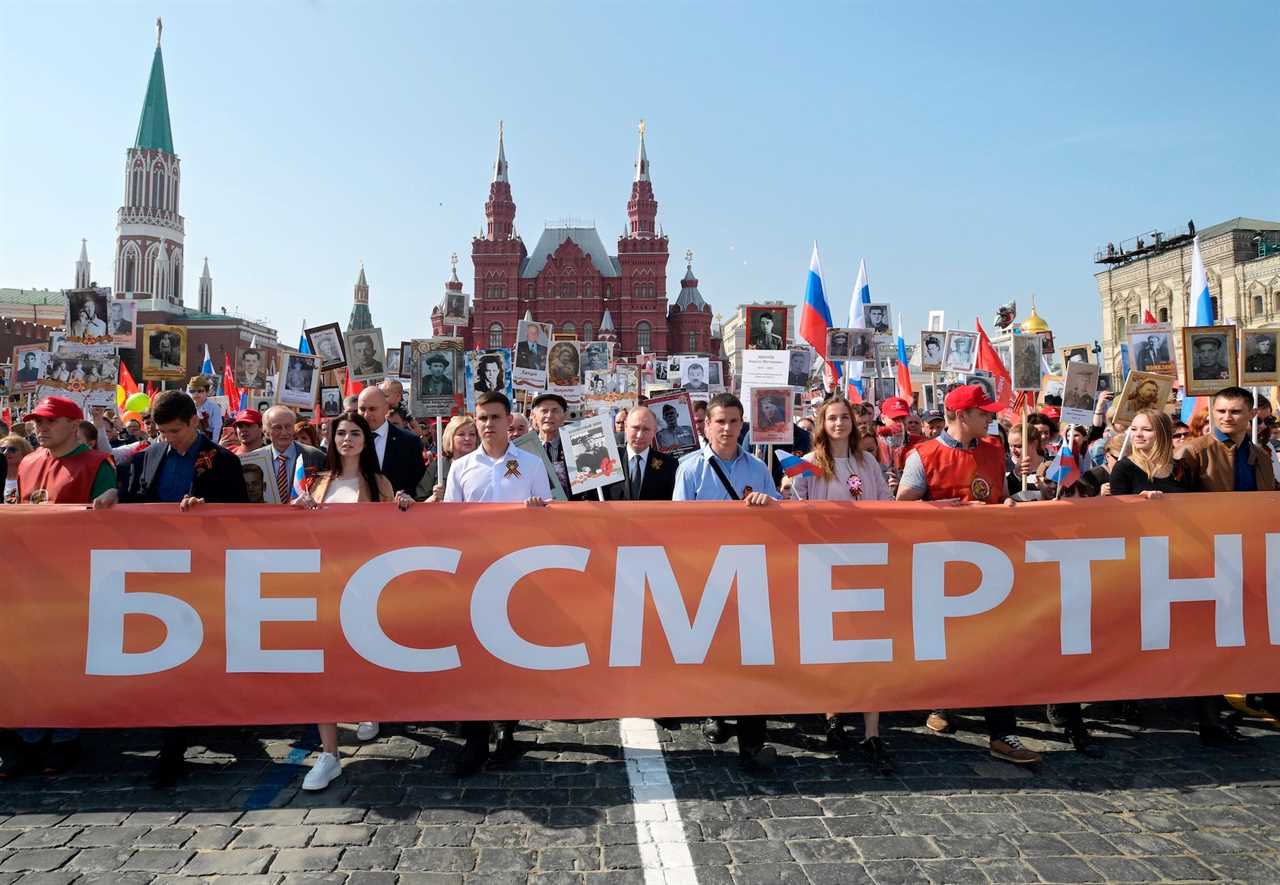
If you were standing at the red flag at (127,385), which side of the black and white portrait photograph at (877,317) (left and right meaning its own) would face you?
right

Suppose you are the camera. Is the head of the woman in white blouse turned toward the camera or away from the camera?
toward the camera

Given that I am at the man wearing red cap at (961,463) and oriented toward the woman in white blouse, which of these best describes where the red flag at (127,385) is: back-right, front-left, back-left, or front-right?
front-right

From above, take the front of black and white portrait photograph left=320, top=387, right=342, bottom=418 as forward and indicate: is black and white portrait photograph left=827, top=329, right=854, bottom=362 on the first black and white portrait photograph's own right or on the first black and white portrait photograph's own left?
on the first black and white portrait photograph's own left

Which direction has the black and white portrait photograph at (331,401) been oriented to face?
toward the camera

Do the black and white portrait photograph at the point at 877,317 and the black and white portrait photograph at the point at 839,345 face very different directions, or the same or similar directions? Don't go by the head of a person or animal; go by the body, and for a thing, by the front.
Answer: same or similar directions

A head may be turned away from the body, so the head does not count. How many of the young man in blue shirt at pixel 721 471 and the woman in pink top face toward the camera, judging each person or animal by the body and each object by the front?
2

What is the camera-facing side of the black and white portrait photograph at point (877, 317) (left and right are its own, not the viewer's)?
front

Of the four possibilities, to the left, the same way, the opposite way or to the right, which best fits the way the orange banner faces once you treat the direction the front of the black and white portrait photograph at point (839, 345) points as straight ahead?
the same way

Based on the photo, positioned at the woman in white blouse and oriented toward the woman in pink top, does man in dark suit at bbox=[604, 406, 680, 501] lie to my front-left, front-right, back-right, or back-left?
front-left

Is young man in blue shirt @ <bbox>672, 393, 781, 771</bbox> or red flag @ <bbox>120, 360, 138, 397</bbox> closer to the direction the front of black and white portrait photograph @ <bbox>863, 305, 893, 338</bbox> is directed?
the young man in blue shirt

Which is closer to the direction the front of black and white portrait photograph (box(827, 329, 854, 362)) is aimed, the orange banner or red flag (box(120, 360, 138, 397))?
the orange banner

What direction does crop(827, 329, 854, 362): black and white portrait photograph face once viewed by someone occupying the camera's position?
facing the viewer

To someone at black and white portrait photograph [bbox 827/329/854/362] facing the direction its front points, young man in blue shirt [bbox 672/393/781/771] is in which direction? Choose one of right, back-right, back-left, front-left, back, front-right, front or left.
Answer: front

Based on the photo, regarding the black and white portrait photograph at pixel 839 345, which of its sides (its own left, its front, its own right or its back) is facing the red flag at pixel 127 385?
right
